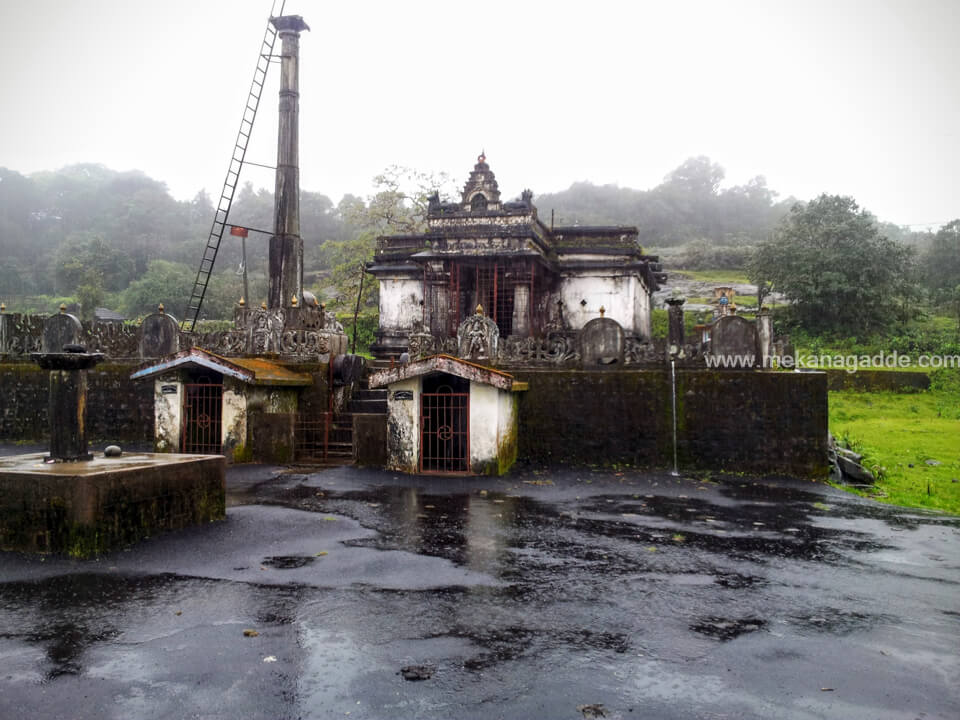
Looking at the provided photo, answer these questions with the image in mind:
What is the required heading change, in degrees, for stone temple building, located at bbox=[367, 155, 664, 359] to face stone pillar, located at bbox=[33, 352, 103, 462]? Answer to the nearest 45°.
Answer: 0° — it already faces it

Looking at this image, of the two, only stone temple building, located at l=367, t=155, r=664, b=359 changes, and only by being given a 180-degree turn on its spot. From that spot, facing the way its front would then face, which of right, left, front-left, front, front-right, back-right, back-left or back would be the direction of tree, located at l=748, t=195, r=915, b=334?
front-right

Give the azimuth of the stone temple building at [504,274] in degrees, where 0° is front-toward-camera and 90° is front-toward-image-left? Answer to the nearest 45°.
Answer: approximately 0°

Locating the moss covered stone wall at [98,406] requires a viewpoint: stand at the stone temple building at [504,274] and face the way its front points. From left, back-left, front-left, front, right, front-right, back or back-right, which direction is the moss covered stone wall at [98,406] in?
front-right

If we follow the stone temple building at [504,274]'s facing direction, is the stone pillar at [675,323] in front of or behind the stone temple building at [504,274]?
in front

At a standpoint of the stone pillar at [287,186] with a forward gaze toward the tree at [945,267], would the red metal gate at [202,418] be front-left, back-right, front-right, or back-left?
back-right

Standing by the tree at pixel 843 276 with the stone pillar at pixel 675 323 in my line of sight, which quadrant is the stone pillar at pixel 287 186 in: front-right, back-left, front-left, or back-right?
front-right

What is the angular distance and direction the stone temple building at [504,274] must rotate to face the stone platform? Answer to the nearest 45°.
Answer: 0° — it already faces it

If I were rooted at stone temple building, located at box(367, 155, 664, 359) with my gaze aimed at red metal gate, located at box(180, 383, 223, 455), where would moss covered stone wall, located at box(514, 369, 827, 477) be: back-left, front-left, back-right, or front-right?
front-left

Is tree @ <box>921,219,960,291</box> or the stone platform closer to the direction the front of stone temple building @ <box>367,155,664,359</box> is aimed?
the stone platform

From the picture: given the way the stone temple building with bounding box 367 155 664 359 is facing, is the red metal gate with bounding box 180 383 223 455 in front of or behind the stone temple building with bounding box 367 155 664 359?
in front

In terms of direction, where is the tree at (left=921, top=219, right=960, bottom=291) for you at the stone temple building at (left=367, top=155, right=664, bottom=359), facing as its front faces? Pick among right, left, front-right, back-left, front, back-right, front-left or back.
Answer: back-left
